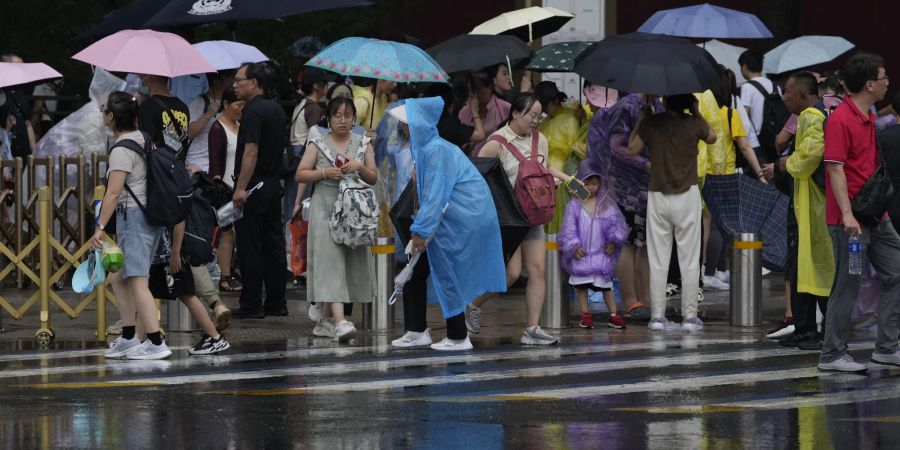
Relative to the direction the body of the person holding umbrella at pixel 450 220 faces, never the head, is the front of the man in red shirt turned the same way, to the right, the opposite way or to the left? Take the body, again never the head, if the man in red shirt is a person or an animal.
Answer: the opposite way

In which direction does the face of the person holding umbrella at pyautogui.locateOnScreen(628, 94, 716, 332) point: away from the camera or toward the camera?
away from the camera

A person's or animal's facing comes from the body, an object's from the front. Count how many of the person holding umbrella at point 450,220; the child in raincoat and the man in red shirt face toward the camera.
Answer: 1
